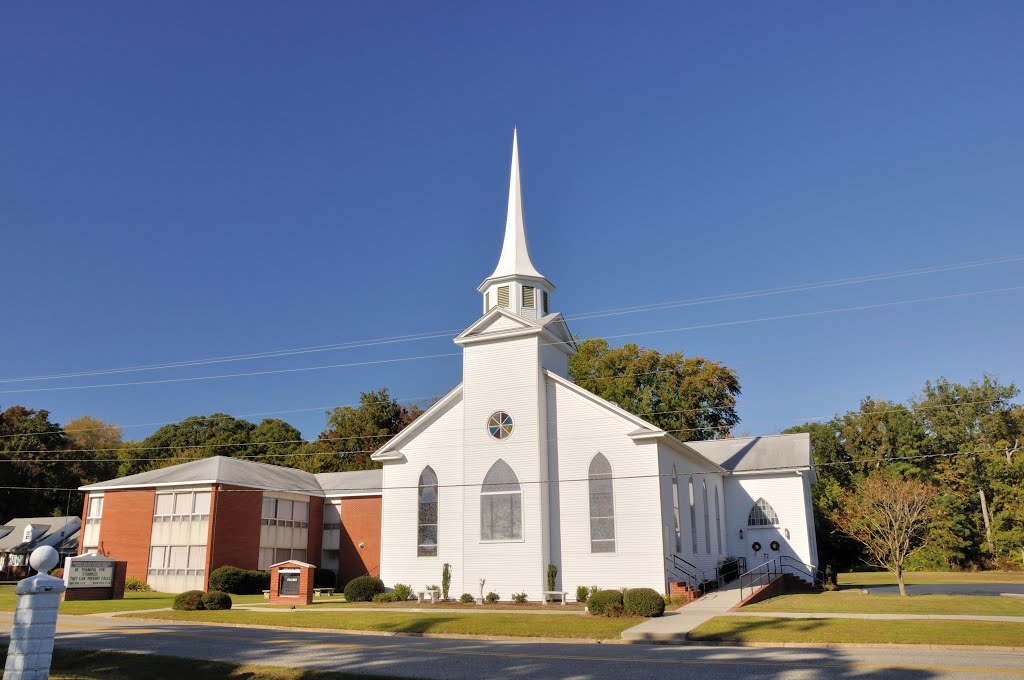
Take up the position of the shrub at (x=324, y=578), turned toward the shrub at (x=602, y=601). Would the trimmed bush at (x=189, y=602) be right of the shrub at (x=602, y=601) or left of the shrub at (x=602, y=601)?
right

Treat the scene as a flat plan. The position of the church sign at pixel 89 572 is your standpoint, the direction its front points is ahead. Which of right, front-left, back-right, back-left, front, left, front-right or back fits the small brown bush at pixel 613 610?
front-left

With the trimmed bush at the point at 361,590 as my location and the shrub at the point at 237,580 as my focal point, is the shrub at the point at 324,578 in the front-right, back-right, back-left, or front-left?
front-right

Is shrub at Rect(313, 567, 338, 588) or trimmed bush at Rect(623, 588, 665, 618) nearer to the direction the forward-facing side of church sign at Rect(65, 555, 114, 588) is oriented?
the trimmed bush

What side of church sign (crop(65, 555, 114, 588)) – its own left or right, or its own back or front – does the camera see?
front

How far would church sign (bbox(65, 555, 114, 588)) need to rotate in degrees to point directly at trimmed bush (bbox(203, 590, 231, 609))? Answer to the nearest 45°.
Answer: approximately 45° to its left

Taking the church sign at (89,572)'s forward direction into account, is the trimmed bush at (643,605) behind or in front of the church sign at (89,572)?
in front

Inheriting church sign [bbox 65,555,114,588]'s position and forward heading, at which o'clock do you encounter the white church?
The white church is roughly at 10 o'clock from the church sign.

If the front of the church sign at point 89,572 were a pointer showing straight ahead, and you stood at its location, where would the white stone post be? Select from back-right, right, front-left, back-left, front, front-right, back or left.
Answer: front

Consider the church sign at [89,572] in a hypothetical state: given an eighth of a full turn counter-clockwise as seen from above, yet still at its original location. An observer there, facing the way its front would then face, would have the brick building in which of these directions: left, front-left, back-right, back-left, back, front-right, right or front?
left

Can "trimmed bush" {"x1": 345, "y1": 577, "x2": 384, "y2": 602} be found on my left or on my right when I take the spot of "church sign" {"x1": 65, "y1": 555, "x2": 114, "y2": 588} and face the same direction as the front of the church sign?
on my left
